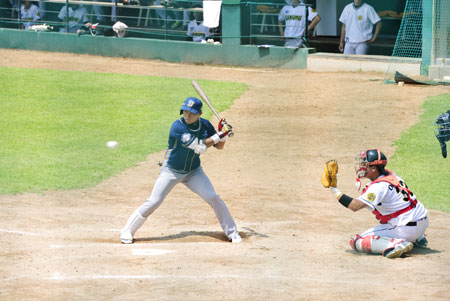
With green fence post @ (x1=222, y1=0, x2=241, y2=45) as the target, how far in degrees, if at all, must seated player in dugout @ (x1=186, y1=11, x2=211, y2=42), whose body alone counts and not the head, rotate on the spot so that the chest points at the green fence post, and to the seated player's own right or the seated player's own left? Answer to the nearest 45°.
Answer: approximately 45° to the seated player's own left

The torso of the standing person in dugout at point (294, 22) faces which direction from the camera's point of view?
toward the camera

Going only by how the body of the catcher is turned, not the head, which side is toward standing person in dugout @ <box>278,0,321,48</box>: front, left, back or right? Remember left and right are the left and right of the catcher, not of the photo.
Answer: right

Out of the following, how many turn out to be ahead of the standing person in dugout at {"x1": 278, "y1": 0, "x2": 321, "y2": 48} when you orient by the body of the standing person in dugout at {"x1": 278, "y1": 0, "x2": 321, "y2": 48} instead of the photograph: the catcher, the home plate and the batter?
3

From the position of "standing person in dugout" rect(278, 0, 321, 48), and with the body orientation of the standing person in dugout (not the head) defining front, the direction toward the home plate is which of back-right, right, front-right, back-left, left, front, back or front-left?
front

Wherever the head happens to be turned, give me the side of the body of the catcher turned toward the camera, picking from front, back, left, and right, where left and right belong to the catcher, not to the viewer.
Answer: left

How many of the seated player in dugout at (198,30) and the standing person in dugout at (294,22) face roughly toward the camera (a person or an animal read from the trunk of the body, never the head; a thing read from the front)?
2

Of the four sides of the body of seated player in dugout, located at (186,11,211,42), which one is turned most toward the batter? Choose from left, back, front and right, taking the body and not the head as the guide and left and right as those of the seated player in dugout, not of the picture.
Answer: front

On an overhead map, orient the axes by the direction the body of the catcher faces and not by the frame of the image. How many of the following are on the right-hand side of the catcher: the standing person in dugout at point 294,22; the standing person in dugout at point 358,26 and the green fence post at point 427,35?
3

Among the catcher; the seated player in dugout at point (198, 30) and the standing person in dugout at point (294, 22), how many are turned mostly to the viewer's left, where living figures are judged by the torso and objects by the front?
1

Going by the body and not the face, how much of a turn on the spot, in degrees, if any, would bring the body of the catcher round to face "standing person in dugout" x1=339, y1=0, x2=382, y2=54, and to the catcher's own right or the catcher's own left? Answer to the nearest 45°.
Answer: approximately 90° to the catcher's own right

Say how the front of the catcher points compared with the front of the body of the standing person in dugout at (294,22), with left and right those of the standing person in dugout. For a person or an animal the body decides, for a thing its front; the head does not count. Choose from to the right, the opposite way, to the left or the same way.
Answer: to the right

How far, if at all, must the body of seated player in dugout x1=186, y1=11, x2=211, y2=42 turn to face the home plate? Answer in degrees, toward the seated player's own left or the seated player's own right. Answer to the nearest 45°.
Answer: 0° — they already face it

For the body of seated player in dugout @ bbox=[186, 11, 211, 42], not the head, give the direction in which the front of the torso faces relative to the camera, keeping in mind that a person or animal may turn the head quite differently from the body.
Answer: toward the camera
